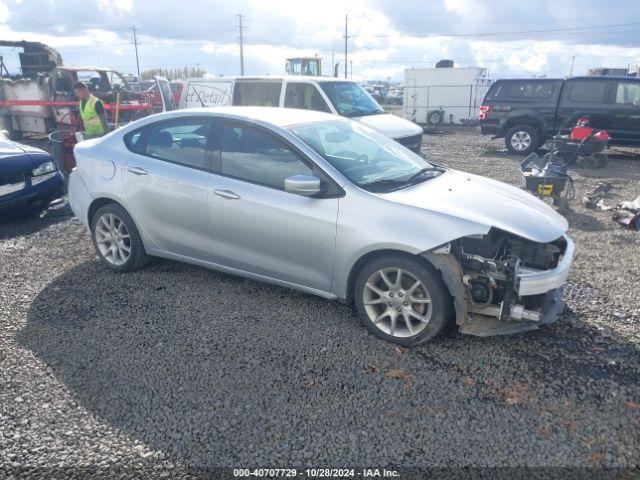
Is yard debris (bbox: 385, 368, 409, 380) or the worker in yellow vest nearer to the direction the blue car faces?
the yard debris

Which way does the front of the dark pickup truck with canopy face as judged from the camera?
facing to the right of the viewer

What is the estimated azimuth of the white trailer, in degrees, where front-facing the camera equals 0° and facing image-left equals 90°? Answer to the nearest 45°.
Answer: approximately 270°

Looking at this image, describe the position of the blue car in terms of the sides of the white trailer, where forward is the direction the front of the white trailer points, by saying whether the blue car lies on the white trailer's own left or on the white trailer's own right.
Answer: on the white trailer's own right

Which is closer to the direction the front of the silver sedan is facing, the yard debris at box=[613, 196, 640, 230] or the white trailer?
the yard debris

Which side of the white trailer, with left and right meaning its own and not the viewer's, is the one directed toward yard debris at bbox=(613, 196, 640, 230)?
right

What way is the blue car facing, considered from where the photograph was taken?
facing the viewer and to the right of the viewer

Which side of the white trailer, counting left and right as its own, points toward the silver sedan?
right

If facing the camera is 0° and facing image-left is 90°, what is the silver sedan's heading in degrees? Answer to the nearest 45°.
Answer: approximately 315°

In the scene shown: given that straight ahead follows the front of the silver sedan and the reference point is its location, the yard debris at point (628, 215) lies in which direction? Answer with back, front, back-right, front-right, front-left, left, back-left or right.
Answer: left

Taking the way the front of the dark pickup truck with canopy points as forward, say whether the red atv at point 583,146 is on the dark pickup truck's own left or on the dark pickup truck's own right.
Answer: on the dark pickup truck's own right
